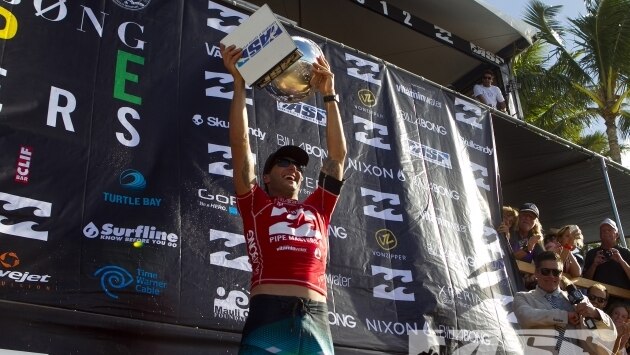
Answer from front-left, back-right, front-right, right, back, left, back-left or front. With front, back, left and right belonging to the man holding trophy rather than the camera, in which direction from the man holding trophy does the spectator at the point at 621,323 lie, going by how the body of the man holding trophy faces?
back-left

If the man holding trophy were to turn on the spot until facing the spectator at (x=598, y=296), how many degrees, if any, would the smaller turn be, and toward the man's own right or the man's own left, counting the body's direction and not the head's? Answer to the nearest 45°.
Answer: approximately 135° to the man's own left

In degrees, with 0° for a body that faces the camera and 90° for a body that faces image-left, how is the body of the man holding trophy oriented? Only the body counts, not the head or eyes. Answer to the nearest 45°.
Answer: approximately 0°

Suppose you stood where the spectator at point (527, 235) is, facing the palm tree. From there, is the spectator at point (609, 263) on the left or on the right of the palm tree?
right

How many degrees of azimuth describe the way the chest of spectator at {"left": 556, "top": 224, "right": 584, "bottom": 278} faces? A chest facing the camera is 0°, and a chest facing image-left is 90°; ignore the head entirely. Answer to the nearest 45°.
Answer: approximately 45°

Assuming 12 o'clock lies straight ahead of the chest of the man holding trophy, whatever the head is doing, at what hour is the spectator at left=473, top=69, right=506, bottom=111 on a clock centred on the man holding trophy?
The spectator is roughly at 7 o'clock from the man holding trophy.

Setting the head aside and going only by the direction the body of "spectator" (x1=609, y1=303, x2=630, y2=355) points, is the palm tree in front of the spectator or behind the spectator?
behind

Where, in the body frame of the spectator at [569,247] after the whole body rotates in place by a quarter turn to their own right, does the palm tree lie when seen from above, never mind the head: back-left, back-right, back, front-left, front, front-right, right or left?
front-right

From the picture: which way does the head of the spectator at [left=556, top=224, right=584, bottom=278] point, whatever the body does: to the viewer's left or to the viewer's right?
to the viewer's left

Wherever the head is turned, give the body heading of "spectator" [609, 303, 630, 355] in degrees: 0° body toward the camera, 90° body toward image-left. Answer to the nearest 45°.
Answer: approximately 45°
